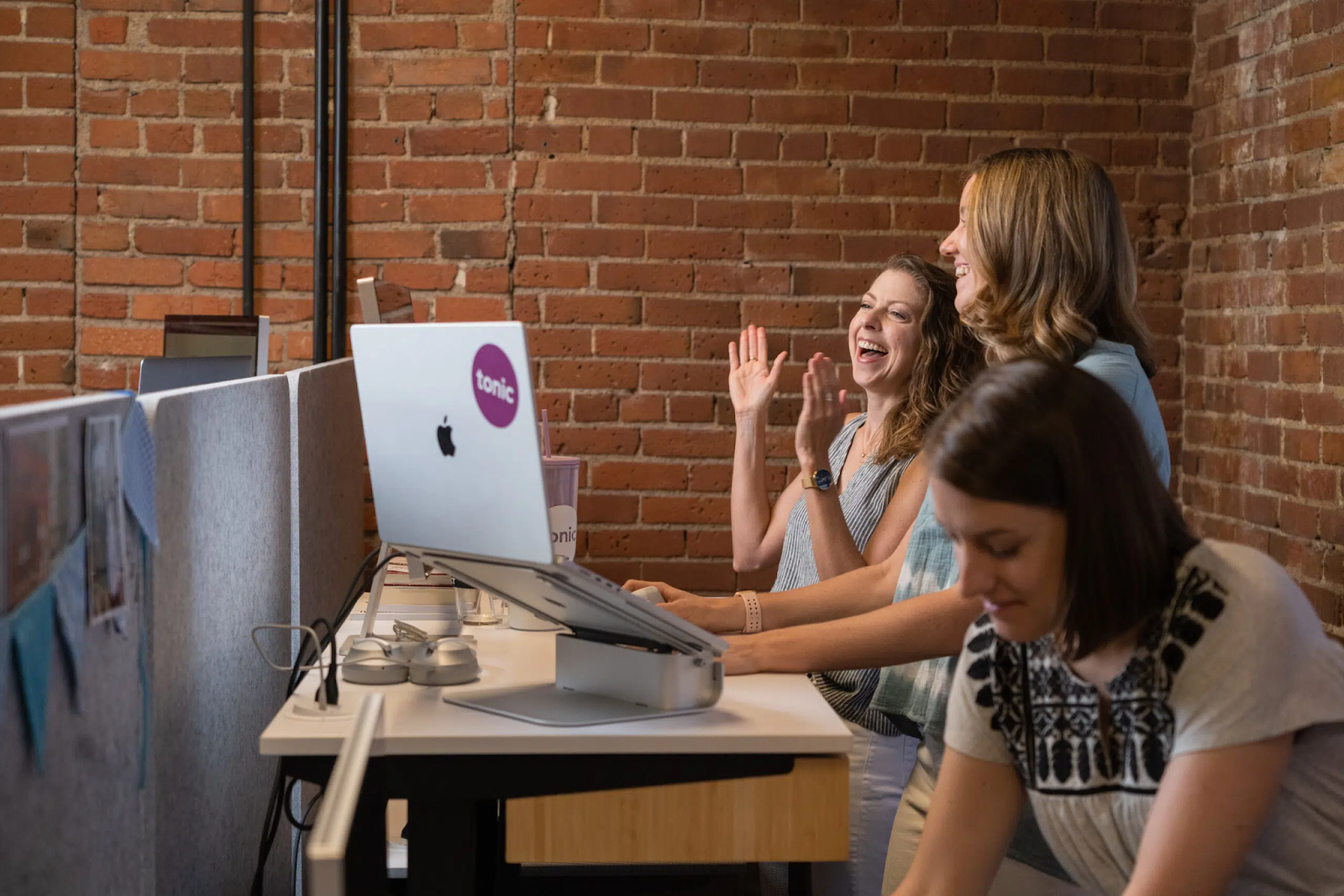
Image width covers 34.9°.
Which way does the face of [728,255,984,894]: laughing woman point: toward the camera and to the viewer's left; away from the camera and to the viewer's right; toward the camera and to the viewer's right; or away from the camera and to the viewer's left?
toward the camera and to the viewer's left

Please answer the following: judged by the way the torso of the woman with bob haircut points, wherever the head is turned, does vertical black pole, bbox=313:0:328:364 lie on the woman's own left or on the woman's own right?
on the woman's own right

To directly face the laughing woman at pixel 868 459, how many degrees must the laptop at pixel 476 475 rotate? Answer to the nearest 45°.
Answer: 0° — it already faces them

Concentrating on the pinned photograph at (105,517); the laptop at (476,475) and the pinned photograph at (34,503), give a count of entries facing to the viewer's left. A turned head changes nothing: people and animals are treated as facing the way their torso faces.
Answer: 0

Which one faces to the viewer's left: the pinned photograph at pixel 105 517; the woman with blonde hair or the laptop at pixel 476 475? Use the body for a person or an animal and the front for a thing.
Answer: the woman with blonde hair

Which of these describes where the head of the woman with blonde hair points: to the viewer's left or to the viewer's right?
to the viewer's left

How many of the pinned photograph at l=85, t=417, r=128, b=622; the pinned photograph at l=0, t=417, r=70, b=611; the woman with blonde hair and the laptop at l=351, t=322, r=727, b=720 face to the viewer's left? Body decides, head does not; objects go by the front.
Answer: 1

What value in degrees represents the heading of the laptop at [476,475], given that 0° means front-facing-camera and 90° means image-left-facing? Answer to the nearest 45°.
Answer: approximately 225°

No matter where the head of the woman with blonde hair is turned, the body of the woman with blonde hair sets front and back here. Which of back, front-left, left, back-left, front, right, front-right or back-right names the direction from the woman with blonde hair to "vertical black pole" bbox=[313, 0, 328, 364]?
front-right

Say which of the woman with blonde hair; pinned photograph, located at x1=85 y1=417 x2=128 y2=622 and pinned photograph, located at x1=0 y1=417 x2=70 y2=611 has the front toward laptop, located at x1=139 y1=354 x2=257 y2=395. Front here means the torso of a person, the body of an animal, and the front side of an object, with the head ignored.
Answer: the woman with blonde hair

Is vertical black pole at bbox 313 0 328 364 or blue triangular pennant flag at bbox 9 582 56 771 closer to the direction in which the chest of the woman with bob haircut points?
the blue triangular pennant flag

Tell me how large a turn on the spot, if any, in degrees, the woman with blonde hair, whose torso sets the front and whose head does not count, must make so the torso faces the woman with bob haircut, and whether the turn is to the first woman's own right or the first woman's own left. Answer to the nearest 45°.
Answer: approximately 90° to the first woman's own left

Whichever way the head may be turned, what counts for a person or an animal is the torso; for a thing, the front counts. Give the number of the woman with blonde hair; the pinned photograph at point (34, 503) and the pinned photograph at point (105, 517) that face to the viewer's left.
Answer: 1

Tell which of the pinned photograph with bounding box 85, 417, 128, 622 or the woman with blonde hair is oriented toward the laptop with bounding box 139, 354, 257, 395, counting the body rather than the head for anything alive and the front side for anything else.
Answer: the woman with blonde hair
